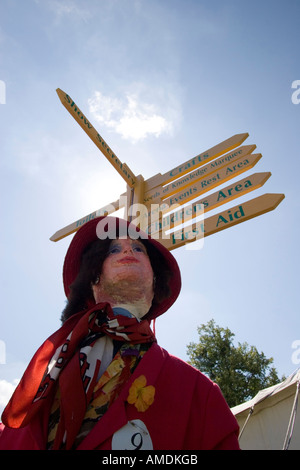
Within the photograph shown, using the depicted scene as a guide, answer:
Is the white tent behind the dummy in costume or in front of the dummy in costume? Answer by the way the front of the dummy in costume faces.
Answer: behind

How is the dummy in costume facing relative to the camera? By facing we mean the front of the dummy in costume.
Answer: toward the camera

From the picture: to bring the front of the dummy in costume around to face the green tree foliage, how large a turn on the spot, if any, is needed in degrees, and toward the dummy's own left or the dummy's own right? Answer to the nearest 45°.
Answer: approximately 180°
